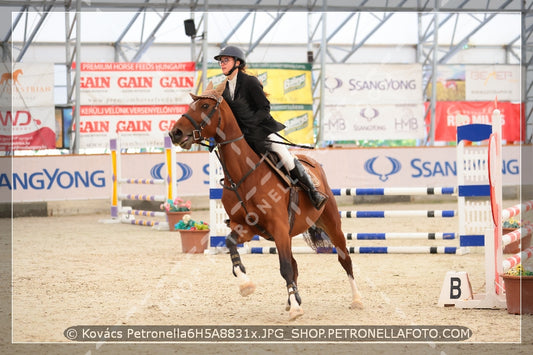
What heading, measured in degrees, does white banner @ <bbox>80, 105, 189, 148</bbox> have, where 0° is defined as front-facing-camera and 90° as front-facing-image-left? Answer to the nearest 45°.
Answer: approximately 0°

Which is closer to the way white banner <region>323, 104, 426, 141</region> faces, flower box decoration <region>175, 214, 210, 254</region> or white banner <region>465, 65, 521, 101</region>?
the flower box decoration

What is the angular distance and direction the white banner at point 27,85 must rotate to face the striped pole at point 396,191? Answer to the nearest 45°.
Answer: approximately 45° to its left
